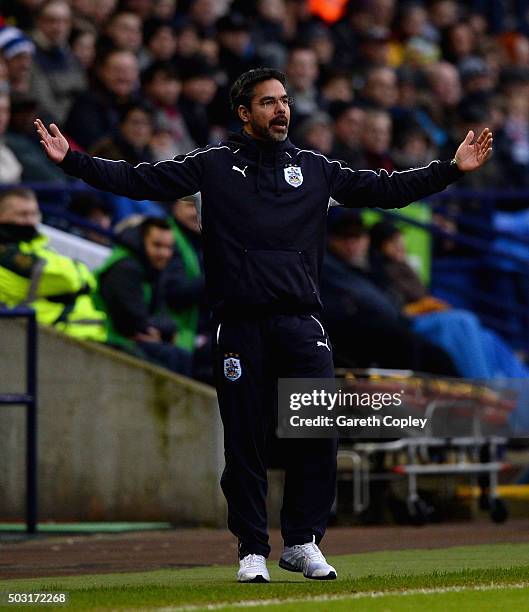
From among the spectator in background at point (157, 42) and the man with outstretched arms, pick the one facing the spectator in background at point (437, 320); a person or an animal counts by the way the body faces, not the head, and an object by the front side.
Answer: the spectator in background at point (157, 42)

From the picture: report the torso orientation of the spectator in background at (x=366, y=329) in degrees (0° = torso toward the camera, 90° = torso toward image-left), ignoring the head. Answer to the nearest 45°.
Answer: approximately 315°

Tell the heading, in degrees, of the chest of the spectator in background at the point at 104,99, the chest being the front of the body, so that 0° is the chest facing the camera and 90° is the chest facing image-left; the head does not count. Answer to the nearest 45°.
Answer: approximately 315°

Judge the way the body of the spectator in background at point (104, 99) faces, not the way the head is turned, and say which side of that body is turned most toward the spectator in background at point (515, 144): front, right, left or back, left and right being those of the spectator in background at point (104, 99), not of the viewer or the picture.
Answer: left

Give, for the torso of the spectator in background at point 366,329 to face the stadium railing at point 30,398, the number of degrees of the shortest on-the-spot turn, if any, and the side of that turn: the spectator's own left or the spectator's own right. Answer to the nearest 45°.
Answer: approximately 90° to the spectator's own right

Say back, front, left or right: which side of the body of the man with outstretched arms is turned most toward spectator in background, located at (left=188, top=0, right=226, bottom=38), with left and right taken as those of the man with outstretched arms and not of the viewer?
back

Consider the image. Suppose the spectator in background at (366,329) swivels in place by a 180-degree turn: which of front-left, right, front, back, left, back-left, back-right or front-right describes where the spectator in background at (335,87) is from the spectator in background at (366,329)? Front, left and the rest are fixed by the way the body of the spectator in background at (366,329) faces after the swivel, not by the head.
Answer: front-right

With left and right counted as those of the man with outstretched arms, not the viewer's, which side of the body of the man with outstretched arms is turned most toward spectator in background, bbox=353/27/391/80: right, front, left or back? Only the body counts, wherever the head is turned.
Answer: back
